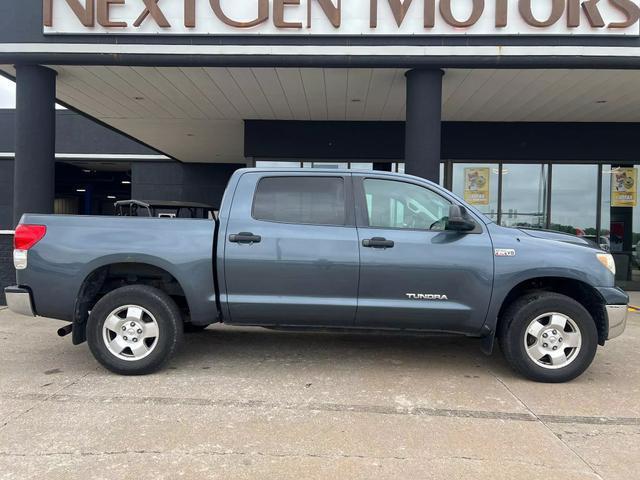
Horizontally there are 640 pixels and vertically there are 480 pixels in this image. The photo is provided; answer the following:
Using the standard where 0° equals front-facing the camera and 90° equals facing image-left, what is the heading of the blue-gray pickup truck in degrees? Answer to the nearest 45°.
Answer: approximately 270°

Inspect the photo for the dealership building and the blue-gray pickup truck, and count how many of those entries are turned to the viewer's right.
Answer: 1

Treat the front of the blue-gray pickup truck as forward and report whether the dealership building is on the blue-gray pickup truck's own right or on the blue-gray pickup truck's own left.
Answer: on the blue-gray pickup truck's own left

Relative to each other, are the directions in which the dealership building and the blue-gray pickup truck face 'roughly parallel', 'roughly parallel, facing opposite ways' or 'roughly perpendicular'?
roughly perpendicular

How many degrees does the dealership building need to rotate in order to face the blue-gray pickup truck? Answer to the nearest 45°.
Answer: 0° — it already faces it
